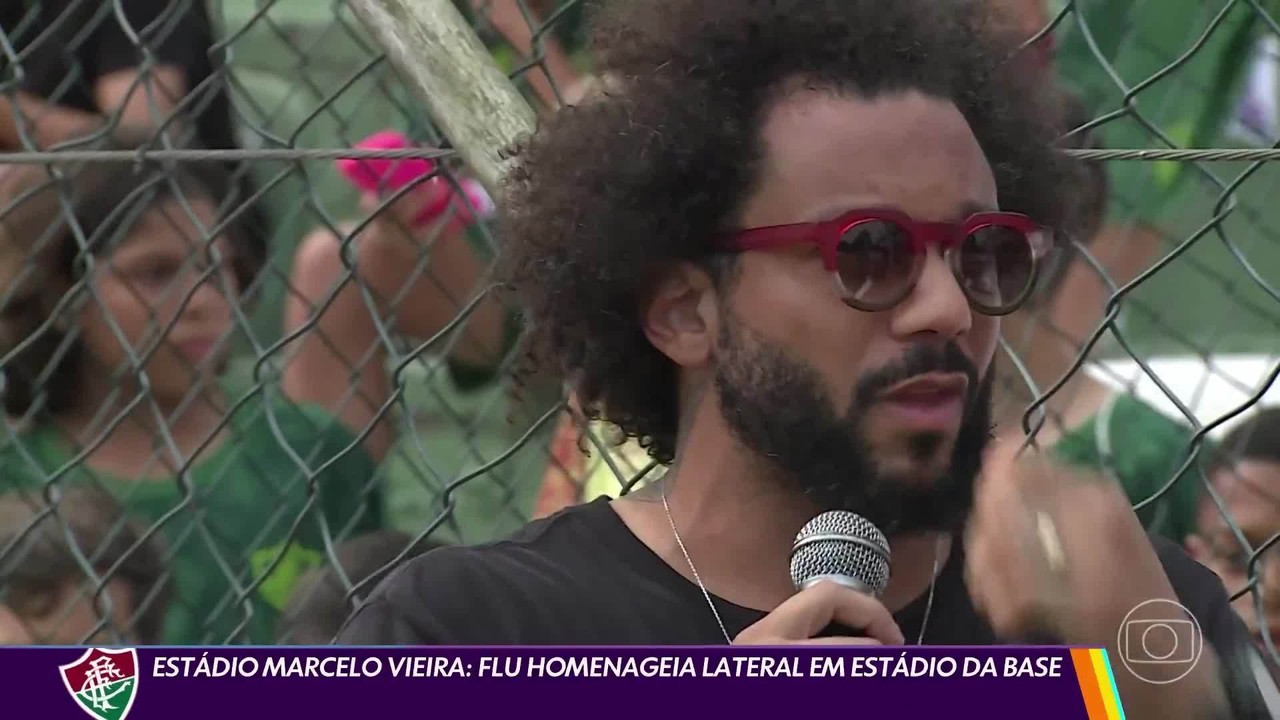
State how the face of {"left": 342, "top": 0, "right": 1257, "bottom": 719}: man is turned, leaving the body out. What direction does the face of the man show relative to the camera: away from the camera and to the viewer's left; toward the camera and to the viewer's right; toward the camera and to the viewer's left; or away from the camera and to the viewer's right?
toward the camera and to the viewer's right

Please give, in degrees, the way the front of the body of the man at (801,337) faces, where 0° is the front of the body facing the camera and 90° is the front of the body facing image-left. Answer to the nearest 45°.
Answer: approximately 315°

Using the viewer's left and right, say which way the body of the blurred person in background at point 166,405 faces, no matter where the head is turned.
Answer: facing the viewer and to the right of the viewer

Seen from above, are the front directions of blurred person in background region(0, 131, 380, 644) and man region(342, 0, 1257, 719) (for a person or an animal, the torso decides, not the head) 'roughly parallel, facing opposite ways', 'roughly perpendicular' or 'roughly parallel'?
roughly parallel

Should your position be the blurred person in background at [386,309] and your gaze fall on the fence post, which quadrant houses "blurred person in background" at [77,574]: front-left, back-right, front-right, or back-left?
front-right

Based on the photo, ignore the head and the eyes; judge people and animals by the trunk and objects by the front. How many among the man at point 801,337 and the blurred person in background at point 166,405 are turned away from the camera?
0

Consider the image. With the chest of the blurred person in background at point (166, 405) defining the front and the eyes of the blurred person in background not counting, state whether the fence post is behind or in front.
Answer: in front
